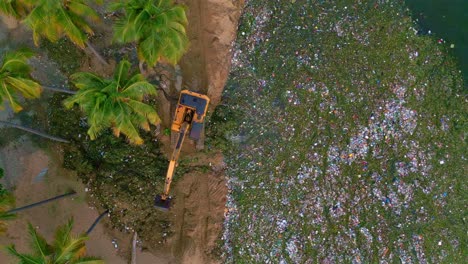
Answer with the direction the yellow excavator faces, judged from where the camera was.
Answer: facing the viewer

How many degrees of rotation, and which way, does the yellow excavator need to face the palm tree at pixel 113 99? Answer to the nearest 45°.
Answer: approximately 45° to its right

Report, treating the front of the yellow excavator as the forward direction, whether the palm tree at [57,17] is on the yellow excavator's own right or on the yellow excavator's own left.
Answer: on the yellow excavator's own right

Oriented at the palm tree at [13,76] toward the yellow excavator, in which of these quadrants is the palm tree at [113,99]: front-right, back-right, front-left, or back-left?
front-right

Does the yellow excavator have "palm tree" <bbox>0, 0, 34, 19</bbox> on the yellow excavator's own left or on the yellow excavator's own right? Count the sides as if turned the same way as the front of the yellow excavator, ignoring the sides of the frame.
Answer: on the yellow excavator's own right
